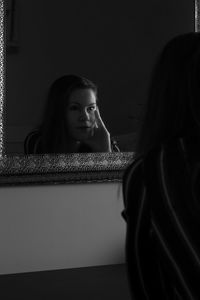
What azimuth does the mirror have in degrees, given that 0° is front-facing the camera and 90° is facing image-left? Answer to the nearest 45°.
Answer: approximately 0°

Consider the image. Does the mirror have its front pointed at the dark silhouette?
yes
